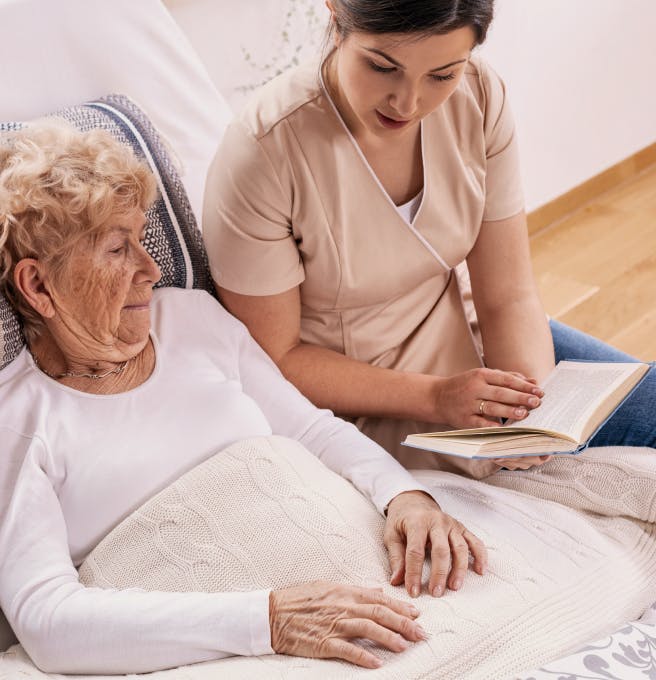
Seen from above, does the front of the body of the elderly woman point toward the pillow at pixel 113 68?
no

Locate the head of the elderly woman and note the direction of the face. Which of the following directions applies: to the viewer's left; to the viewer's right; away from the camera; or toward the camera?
to the viewer's right

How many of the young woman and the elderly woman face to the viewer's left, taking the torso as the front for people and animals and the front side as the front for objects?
0

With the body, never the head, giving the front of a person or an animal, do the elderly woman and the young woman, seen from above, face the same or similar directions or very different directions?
same or similar directions

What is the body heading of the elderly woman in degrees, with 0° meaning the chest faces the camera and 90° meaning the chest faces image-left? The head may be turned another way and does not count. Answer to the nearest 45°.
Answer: approximately 315°

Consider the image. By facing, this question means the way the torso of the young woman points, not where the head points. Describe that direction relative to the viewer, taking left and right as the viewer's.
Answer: facing the viewer and to the right of the viewer
